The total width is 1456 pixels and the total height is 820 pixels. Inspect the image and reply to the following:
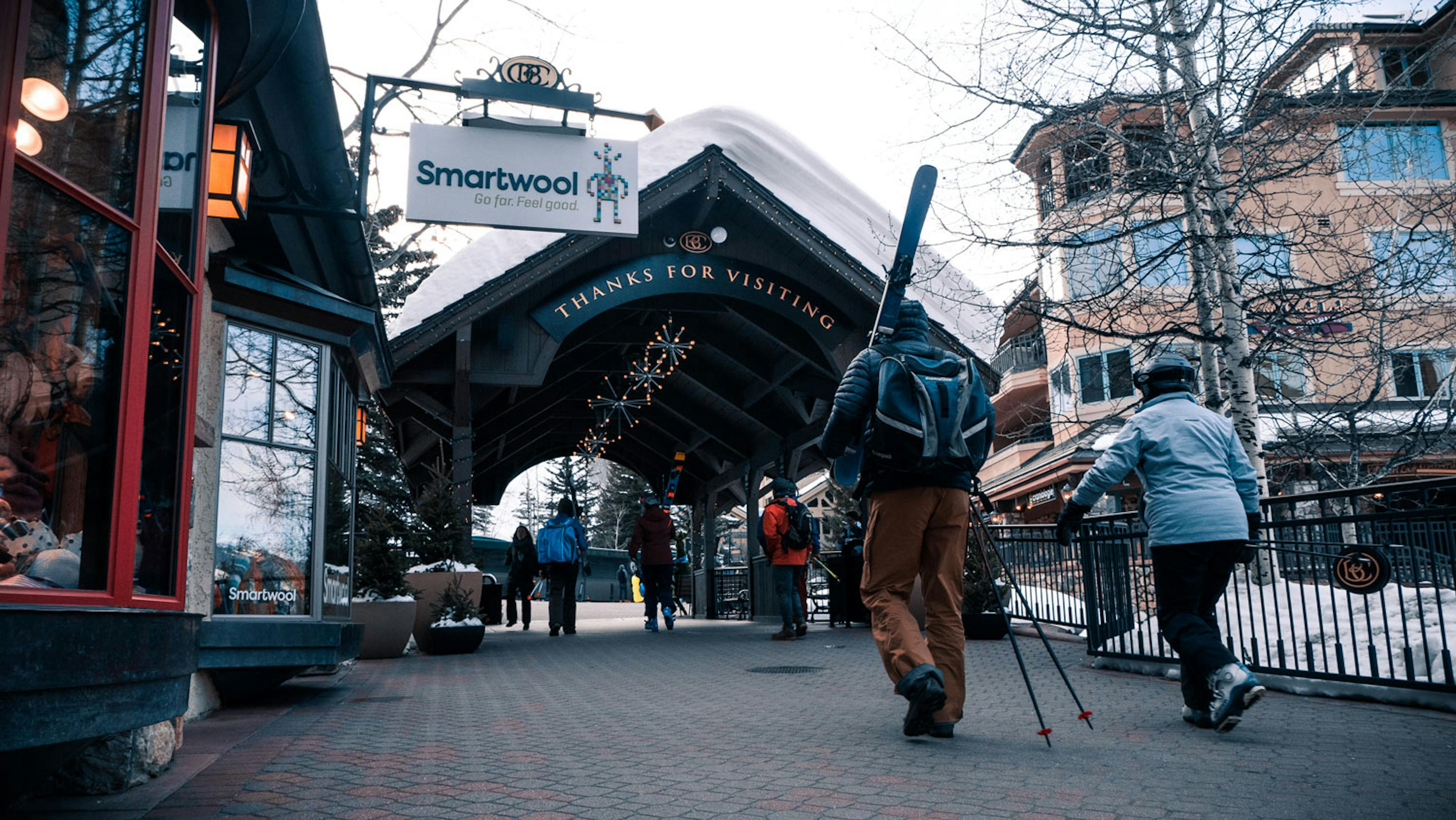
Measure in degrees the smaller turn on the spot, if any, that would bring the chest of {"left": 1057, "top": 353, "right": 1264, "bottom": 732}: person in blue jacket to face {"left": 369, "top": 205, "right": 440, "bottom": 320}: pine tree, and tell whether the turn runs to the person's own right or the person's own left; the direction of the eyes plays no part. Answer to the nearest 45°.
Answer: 0° — they already face it

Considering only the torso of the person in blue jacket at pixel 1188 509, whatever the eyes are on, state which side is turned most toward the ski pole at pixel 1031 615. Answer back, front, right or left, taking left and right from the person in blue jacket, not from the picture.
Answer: left

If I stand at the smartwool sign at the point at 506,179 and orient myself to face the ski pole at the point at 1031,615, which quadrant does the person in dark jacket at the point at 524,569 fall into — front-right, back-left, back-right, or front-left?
back-left

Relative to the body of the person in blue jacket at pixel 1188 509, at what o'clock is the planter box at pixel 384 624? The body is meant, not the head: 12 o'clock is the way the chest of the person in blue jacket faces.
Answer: The planter box is roughly at 11 o'clock from the person in blue jacket.

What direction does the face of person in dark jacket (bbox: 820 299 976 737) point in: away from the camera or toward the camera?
away from the camera

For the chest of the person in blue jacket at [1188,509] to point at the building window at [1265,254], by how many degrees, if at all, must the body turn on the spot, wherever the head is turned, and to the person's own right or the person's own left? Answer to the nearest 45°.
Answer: approximately 45° to the person's own right

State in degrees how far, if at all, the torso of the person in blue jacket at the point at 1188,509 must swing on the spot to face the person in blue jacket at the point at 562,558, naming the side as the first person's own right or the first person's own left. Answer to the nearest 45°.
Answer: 0° — they already face them

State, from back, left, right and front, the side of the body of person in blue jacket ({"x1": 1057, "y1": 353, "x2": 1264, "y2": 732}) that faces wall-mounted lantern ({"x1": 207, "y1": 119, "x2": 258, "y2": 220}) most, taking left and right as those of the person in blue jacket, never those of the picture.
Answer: left

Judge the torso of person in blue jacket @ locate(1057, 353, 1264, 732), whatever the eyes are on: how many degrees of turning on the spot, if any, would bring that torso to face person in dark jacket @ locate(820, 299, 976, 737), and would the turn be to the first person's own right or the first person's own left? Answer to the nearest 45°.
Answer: approximately 90° to the first person's own left

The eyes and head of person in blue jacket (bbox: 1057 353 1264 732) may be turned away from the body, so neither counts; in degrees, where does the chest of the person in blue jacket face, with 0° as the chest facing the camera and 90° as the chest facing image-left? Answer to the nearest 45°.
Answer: approximately 135°

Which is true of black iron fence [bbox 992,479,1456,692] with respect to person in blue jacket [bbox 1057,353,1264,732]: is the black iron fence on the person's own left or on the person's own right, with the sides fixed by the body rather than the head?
on the person's own right
